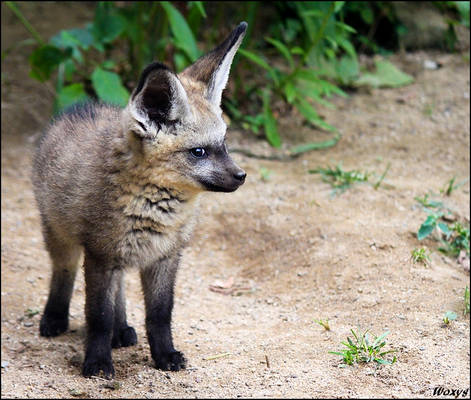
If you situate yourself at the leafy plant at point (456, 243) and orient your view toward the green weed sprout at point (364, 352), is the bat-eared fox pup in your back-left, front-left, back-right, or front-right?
front-right

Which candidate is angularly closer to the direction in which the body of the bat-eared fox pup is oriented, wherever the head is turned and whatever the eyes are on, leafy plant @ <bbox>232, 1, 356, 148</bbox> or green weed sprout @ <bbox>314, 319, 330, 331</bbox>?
the green weed sprout

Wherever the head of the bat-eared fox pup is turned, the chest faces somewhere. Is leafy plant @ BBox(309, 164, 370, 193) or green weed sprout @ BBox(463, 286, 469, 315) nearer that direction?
the green weed sprout

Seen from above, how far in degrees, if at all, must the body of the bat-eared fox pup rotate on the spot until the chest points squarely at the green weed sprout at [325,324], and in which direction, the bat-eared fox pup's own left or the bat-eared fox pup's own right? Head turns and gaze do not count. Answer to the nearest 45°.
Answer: approximately 45° to the bat-eared fox pup's own left

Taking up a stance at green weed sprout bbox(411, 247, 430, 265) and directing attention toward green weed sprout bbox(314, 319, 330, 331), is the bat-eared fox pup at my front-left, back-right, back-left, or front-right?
front-right

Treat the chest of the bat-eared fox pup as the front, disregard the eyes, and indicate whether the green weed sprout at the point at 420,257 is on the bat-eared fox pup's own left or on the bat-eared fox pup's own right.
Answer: on the bat-eared fox pup's own left

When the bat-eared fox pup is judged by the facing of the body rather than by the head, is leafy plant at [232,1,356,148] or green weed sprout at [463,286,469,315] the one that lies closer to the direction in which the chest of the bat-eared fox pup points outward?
the green weed sprout

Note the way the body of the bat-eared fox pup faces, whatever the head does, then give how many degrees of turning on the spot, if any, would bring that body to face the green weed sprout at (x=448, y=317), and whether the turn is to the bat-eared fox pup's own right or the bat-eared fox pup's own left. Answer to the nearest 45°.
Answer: approximately 45° to the bat-eared fox pup's own left

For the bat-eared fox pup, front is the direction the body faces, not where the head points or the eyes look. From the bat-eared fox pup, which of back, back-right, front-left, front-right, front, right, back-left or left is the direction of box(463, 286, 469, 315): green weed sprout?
front-left

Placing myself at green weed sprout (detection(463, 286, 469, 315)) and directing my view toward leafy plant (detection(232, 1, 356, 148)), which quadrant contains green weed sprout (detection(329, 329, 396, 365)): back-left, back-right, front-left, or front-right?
back-left

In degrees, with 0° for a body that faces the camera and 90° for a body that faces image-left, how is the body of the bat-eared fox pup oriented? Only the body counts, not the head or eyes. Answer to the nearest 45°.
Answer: approximately 315°

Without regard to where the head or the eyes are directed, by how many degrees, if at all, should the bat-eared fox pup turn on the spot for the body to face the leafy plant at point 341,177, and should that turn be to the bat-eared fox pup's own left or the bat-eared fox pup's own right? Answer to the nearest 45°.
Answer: approximately 90° to the bat-eared fox pup's own left

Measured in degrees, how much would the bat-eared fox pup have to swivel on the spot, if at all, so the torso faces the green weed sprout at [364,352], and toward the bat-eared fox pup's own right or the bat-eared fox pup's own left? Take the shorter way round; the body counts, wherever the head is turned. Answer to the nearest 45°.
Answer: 0° — it already faces it

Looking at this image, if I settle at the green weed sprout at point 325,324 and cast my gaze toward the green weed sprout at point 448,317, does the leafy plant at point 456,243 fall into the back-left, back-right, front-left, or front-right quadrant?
front-left
